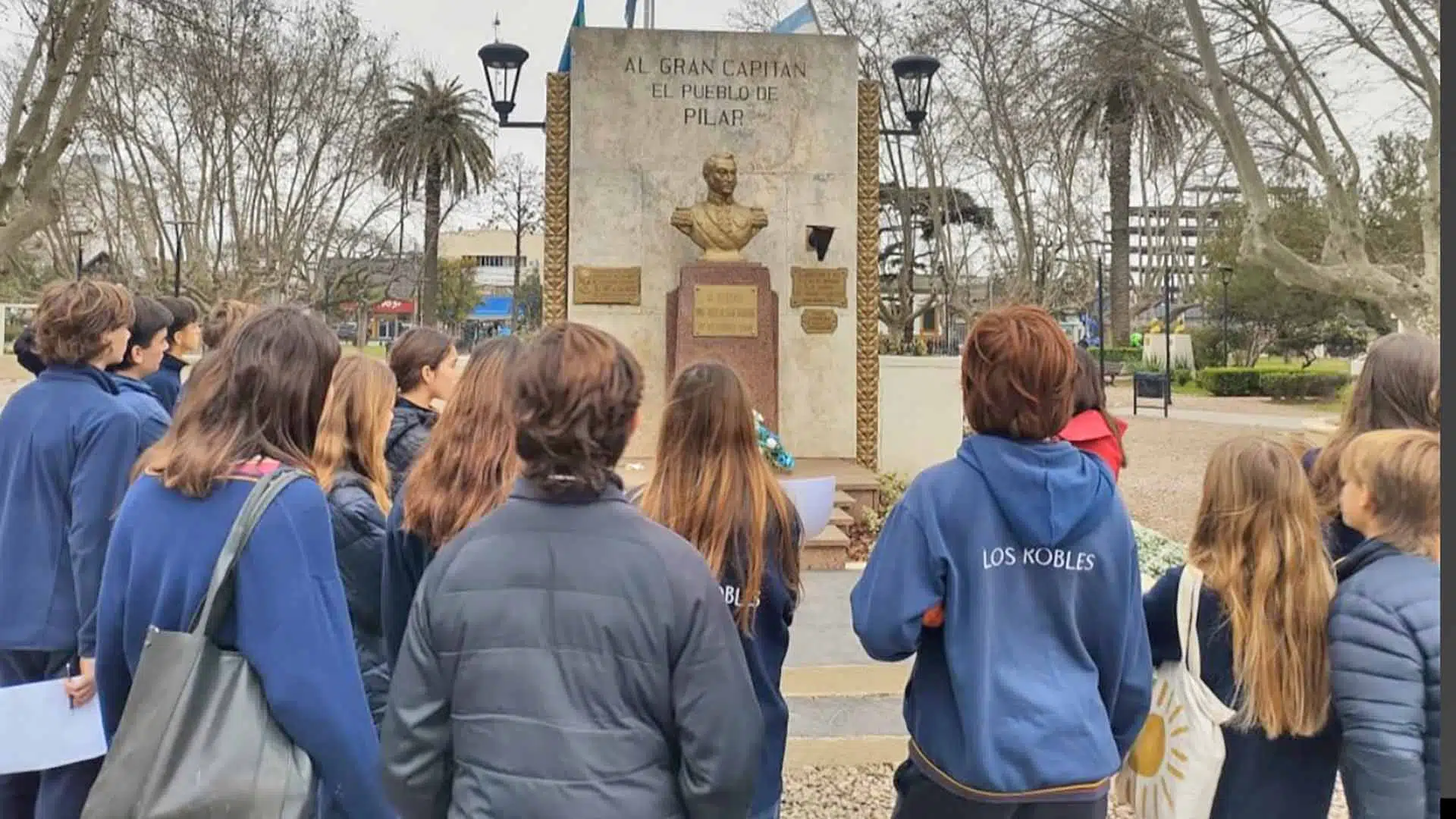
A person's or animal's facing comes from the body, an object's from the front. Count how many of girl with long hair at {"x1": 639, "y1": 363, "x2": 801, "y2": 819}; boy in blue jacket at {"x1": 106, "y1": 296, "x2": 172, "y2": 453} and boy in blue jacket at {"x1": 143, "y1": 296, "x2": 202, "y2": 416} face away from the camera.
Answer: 1

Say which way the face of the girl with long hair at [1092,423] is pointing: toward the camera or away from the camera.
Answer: away from the camera

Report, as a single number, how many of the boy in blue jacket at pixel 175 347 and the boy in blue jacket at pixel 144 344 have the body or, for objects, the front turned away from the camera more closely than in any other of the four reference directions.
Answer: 0

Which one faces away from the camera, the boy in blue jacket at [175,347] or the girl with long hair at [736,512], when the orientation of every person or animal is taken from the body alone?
the girl with long hair

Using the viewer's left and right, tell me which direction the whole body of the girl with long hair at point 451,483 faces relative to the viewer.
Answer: facing away from the viewer and to the right of the viewer

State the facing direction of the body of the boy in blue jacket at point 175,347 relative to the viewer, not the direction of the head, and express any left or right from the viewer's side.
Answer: facing to the right of the viewer

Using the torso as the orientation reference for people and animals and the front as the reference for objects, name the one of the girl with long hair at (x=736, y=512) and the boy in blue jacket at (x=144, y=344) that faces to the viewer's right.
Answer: the boy in blue jacket

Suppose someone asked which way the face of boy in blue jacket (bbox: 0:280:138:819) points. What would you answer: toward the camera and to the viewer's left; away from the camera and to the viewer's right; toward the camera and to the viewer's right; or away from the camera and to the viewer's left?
away from the camera and to the viewer's right

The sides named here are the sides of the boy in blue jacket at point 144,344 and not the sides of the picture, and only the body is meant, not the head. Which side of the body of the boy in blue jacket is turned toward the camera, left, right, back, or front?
right

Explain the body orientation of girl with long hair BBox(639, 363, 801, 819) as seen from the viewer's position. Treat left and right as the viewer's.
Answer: facing away from the viewer

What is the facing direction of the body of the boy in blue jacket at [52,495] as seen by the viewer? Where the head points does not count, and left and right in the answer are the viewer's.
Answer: facing away from the viewer and to the right of the viewer

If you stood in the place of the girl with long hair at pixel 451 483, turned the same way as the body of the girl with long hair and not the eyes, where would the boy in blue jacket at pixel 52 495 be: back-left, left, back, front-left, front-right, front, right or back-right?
left

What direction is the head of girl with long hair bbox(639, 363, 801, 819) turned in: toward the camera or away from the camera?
away from the camera

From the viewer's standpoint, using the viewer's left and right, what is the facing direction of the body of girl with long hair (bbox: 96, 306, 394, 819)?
facing away from the viewer and to the right of the viewer

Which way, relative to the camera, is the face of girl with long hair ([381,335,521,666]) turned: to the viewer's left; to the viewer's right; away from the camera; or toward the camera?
away from the camera
